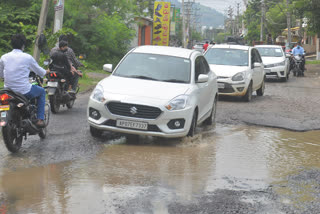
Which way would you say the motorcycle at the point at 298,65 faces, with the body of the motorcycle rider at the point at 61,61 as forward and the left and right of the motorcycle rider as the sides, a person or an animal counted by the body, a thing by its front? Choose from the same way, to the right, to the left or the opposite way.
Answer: the opposite way

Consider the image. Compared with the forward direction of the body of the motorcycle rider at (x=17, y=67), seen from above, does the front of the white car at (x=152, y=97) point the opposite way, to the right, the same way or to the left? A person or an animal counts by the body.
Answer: the opposite way

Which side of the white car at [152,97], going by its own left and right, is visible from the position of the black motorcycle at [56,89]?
right

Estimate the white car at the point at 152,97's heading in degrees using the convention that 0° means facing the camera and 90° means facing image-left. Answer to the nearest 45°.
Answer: approximately 45°

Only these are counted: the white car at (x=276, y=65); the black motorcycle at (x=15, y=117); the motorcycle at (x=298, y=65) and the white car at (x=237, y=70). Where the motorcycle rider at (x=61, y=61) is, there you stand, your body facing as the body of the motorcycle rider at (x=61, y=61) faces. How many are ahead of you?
3

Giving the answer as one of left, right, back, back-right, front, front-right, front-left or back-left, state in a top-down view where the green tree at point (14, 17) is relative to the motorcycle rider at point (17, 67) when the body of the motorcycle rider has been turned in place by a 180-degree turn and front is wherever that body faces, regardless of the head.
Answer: back-right

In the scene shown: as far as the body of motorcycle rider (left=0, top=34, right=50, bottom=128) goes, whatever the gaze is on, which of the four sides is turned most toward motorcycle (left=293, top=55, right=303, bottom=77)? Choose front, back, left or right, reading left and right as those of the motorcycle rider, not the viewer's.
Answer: front

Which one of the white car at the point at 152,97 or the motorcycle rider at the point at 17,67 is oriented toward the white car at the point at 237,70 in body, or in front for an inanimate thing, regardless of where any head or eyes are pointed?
the motorcycle rider

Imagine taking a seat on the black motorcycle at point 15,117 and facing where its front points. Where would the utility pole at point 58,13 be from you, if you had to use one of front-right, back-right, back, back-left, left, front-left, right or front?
front-left

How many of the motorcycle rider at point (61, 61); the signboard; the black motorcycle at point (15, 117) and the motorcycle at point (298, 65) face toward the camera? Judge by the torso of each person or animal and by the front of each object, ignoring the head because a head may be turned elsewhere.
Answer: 2

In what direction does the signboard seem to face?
toward the camera

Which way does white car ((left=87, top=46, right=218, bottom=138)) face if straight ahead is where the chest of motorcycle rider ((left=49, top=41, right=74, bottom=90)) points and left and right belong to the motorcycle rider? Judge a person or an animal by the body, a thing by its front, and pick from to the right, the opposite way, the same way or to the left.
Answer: the opposite way

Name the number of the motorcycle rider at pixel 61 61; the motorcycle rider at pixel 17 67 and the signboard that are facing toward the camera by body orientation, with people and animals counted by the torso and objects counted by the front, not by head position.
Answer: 1

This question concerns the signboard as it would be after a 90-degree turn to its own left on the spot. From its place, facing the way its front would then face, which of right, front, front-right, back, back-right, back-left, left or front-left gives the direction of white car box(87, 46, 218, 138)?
right

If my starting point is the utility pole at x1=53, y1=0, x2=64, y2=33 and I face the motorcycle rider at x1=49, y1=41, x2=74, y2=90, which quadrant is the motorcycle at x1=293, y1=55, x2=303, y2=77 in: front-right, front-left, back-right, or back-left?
back-left

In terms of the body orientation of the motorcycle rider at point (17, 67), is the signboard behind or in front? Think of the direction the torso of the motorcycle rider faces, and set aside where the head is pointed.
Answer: in front

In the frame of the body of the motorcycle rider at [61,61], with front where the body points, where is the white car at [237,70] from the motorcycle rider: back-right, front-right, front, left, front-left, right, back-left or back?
front

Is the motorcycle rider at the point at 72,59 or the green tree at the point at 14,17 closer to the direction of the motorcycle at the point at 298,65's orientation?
the motorcycle rider

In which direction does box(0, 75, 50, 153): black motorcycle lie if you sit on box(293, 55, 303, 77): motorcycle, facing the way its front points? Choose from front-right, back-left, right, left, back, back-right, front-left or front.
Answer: front
